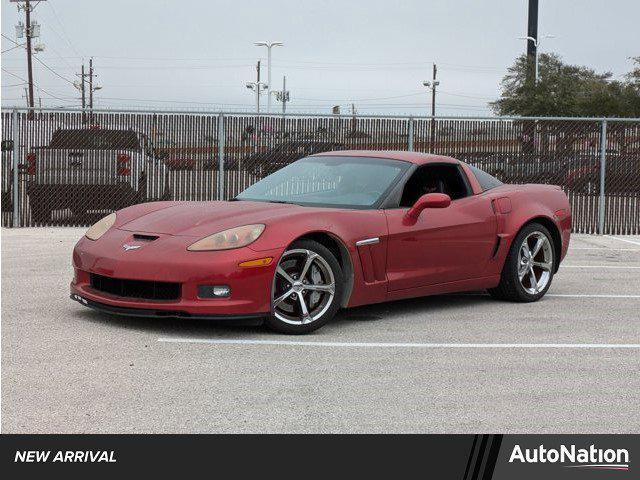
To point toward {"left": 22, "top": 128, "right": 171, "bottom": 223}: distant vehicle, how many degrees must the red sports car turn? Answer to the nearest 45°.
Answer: approximately 90° to its right

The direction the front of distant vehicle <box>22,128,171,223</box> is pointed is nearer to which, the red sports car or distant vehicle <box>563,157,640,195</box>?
the distant vehicle

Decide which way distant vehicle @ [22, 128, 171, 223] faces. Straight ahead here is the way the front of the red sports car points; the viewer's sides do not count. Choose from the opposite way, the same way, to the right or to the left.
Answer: the opposite way

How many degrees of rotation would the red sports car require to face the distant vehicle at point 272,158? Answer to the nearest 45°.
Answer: approximately 135° to its right

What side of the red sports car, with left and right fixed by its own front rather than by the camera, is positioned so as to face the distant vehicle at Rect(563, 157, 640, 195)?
back

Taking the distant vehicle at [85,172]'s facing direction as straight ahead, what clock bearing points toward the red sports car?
The red sports car is roughly at 4 o'clock from the distant vehicle.

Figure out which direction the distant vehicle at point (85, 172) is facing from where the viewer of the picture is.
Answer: facing away from the viewer and to the right of the viewer

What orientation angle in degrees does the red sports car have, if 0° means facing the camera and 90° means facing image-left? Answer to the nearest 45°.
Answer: approximately 45°

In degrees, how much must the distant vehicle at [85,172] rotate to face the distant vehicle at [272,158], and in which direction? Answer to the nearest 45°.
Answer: approximately 45° to its right

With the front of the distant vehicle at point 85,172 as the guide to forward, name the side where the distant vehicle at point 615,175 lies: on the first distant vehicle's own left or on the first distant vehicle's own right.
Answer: on the first distant vehicle's own right

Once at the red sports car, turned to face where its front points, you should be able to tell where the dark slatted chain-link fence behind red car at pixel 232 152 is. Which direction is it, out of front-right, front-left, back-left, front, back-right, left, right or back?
back-right
